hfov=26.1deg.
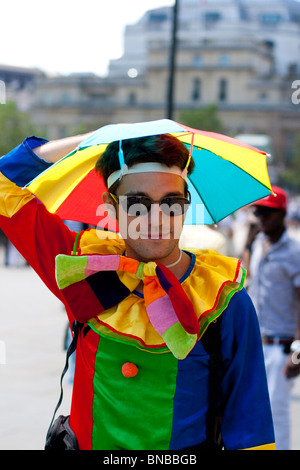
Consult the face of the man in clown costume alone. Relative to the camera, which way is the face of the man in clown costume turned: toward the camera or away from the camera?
toward the camera

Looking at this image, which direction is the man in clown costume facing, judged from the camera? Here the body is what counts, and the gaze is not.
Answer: toward the camera
